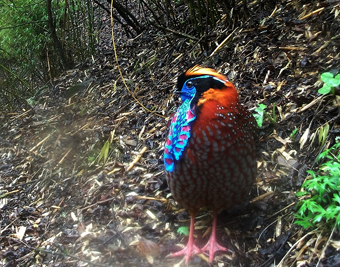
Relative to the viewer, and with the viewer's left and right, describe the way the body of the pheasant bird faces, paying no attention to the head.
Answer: facing the viewer and to the left of the viewer

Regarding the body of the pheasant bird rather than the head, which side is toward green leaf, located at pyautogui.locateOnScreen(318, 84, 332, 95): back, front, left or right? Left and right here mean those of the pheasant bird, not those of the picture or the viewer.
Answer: back

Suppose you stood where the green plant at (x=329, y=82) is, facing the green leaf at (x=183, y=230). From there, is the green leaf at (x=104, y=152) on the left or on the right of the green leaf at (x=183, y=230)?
right

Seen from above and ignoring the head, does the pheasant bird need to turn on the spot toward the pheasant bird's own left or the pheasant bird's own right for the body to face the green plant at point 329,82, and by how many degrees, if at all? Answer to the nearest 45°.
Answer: approximately 180°

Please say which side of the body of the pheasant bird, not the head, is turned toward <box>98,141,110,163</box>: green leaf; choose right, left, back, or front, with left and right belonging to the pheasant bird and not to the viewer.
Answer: right

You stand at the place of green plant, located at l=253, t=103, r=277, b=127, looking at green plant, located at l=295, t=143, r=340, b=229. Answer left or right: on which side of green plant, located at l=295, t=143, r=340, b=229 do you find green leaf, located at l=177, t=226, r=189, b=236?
right
